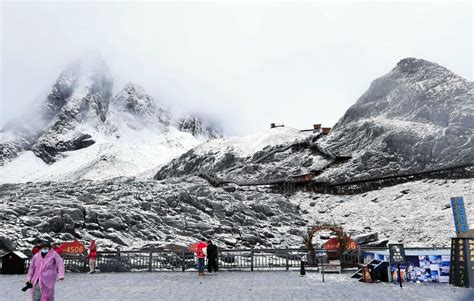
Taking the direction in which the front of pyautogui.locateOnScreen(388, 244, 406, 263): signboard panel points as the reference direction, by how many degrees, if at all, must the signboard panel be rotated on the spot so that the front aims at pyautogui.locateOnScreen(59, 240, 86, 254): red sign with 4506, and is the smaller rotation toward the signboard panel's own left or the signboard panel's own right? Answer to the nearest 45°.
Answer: approximately 90° to the signboard panel's own right

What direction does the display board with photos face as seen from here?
toward the camera

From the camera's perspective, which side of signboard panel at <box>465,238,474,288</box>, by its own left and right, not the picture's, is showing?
front

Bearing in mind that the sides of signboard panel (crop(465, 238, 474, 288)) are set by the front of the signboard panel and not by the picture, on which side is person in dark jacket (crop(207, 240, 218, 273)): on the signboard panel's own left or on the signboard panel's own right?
on the signboard panel's own right

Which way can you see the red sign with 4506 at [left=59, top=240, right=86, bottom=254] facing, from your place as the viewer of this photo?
facing the viewer

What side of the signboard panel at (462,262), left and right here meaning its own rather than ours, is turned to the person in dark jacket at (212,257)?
right

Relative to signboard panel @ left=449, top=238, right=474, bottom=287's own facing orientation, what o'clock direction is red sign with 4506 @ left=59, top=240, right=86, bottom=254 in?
The red sign with 4506 is roughly at 3 o'clock from the signboard panel.

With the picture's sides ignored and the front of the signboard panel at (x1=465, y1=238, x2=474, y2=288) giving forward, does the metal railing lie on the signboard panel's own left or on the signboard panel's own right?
on the signboard panel's own right

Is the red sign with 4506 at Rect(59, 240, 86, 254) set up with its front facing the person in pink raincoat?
yes

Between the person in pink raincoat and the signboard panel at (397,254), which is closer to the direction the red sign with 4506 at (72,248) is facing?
the person in pink raincoat

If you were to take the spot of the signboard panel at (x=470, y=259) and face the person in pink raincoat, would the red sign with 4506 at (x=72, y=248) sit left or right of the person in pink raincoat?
right

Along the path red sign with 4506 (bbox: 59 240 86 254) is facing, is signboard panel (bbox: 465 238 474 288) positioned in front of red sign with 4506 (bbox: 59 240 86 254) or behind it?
in front
